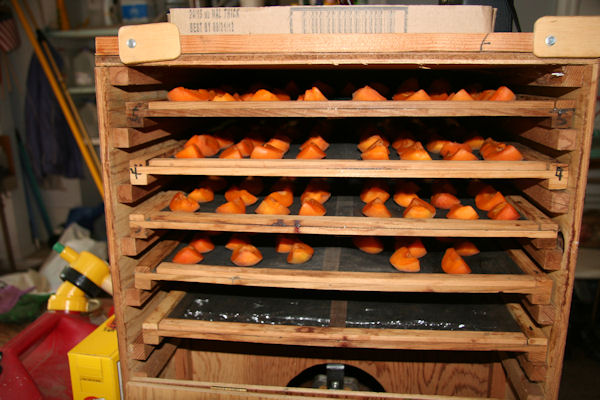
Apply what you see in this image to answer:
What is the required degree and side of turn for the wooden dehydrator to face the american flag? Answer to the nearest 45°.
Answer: approximately 135° to its right

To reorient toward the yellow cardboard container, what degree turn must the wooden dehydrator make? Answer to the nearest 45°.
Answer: approximately 90° to its right

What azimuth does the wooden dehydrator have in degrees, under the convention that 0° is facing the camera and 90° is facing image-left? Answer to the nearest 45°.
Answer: approximately 0°
